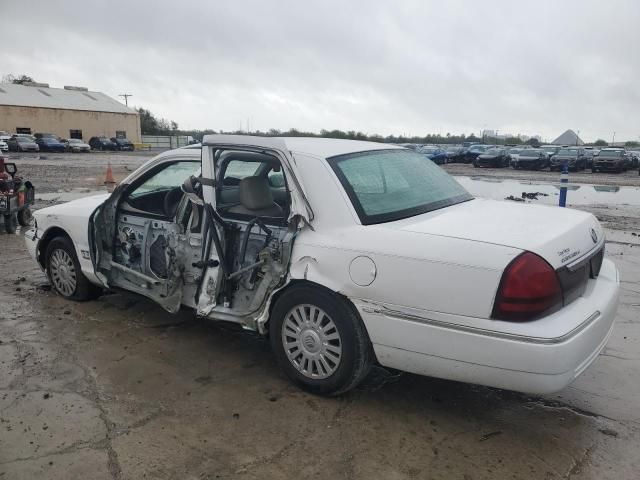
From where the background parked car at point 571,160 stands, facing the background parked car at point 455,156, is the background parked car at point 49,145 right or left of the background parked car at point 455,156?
left

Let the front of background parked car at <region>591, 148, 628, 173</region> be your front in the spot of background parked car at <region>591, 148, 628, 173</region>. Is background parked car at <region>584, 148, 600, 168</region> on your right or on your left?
on your right

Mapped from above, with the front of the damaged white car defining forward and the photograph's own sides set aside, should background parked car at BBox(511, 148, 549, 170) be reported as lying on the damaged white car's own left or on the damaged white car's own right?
on the damaged white car's own right

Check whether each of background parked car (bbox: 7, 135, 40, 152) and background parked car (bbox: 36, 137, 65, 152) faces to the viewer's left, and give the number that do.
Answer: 0

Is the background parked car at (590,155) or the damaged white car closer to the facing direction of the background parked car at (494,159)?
the damaged white car

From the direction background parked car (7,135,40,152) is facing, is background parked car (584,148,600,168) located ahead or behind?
ahead

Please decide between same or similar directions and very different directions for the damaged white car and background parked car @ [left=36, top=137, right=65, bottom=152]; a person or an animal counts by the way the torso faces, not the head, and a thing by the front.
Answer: very different directions

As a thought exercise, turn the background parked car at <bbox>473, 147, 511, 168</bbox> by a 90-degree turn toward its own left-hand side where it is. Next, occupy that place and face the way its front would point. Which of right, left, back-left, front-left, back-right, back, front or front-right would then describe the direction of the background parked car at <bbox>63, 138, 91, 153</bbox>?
back-right

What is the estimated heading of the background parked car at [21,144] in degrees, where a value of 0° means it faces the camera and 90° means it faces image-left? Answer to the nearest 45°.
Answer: approximately 315°

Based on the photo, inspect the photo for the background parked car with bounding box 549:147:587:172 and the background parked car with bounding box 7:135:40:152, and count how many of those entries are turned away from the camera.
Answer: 0

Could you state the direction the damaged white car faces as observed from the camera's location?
facing away from the viewer and to the left of the viewer

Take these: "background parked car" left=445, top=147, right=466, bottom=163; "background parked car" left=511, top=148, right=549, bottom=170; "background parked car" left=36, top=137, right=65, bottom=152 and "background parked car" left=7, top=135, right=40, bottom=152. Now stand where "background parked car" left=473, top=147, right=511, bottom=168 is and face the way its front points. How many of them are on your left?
1

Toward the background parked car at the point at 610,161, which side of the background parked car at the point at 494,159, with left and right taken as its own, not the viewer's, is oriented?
left

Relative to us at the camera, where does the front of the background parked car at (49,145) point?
facing the viewer and to the right of the viewer

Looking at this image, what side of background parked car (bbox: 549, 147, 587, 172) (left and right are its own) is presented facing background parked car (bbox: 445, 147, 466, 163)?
right

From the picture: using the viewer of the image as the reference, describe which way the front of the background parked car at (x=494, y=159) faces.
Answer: facing the viewer and to the left of the viewer

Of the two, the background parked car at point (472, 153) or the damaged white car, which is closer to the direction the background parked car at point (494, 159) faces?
the damaged white car
